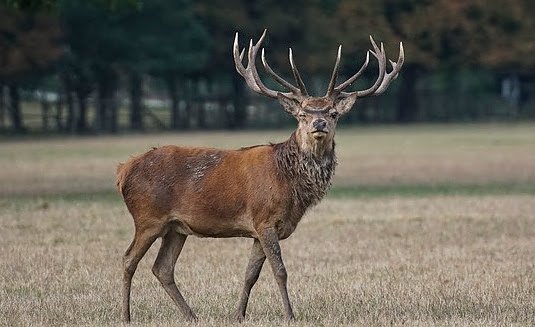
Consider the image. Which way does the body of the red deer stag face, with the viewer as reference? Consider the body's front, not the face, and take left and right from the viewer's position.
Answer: facing to the right of the viewer
